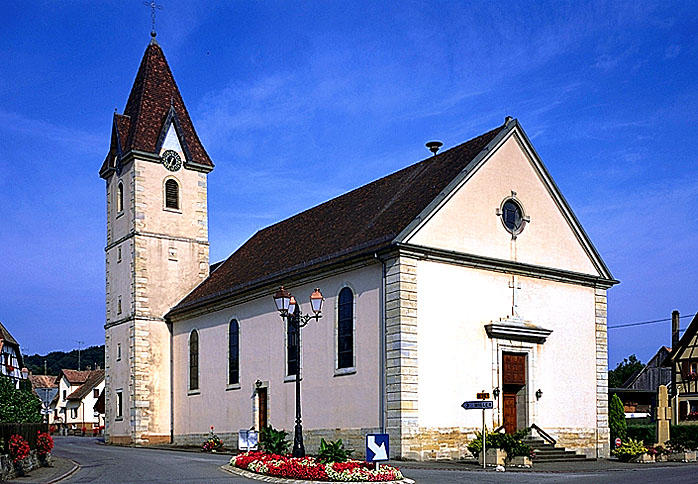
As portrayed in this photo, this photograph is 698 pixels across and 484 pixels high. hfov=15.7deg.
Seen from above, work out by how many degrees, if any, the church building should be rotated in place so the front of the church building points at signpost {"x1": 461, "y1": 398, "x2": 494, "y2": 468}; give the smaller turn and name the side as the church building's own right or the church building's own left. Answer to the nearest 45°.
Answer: approximately 45° to the church building's own right

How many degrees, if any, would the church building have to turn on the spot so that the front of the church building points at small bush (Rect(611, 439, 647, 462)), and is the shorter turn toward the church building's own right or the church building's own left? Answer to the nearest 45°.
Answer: approximately 45° to the church building's own left

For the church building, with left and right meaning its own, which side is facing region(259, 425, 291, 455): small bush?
right

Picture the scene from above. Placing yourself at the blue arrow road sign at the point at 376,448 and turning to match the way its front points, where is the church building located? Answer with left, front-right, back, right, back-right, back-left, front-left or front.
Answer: back

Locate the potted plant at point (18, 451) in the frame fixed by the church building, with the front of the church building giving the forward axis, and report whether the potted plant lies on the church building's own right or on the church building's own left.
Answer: on the church building's own right

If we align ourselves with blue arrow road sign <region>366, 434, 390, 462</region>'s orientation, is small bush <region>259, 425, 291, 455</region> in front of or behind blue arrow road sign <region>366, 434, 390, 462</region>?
behind

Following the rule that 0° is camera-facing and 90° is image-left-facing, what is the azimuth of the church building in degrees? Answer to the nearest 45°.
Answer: approximately 315°
